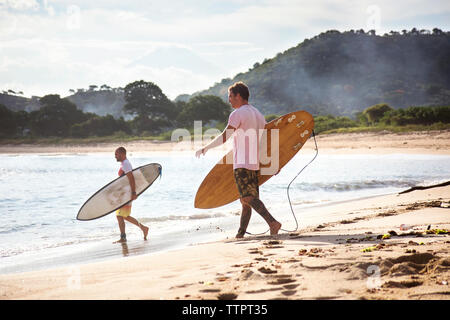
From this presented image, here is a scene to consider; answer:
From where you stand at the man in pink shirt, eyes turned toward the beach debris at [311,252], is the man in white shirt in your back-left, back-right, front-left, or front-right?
back-right

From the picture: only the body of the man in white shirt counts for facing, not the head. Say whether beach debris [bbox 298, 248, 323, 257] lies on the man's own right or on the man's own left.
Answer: on the man's own left

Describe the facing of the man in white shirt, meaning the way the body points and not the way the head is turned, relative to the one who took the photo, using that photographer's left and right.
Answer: facing to the left of the viewer

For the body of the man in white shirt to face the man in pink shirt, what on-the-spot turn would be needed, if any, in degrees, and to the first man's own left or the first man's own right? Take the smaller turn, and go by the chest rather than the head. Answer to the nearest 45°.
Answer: approximately 135° to the first man's own left

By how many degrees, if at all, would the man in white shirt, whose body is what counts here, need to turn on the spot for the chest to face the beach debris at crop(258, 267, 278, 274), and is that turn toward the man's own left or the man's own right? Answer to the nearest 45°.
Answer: approximately 90° to the man's own left
